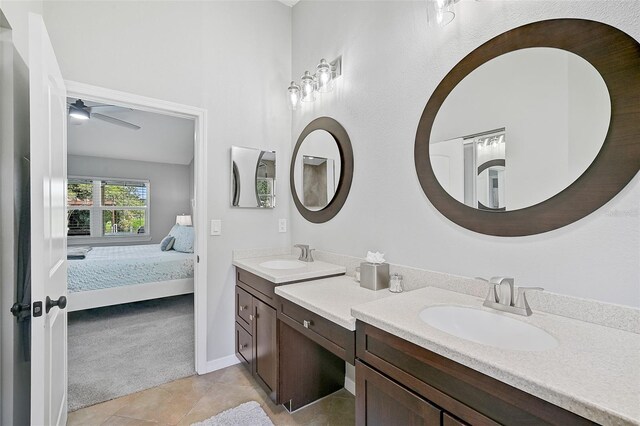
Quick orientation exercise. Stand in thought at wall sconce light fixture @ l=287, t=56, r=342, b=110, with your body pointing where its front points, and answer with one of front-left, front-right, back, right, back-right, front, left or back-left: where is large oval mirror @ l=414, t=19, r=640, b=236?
left

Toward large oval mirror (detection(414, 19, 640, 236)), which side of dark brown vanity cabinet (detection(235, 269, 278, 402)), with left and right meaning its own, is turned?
left

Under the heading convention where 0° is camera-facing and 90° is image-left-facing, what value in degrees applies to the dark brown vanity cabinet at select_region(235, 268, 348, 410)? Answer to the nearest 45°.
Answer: approximately 45°

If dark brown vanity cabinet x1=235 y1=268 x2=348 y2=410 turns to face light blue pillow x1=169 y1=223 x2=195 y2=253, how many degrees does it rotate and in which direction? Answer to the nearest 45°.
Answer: approximately 90° to its right

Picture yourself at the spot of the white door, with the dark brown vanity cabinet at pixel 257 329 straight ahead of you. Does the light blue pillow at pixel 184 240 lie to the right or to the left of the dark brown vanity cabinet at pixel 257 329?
left

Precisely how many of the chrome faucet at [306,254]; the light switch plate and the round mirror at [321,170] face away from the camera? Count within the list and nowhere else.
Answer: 0

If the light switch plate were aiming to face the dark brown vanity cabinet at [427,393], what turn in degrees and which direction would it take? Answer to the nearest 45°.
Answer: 0° — it already faces it

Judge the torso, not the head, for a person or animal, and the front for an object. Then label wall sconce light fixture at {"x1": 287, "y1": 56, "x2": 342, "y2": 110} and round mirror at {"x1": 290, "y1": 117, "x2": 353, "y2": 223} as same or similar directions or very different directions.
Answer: same or similar directions

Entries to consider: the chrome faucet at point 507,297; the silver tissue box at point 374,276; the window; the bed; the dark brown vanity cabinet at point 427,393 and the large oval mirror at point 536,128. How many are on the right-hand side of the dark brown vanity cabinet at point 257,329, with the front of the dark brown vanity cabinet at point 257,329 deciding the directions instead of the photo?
2

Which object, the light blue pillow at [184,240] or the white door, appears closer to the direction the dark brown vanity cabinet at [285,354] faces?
the white door

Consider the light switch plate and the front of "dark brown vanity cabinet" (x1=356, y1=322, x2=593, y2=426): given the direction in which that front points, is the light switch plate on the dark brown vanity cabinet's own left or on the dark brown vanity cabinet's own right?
on the dark brown vanity cabinet's own right

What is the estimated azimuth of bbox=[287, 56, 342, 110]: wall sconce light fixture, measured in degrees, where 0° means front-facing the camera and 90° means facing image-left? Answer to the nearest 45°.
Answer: approximately 45°

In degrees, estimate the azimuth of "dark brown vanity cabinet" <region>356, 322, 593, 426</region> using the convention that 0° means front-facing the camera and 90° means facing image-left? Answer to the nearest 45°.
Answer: approximately 45°

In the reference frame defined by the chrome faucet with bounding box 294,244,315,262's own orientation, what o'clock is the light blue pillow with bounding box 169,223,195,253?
The light blue pillow is roughly at 3 o'clock from the chrome faucet.

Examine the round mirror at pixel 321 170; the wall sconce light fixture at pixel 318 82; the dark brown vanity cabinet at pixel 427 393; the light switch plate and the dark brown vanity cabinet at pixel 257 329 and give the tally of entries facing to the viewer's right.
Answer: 0

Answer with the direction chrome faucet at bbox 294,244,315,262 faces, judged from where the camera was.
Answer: facing the viewer and to the left of the viewer
